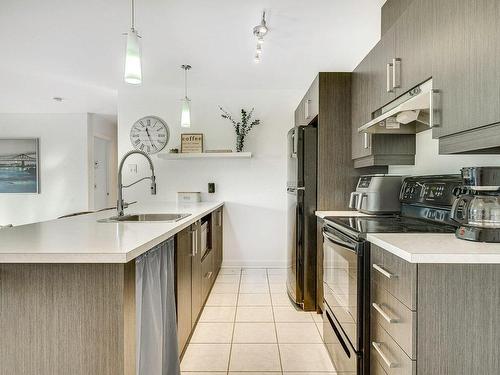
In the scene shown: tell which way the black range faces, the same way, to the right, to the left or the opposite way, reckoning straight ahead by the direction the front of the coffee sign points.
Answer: to the right

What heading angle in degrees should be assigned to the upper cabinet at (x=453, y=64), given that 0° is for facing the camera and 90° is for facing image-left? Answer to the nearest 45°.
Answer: approximately 45°

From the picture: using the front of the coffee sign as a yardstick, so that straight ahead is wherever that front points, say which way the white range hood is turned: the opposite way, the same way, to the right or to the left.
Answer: to the right

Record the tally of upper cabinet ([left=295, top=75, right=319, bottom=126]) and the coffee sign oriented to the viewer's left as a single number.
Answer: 1

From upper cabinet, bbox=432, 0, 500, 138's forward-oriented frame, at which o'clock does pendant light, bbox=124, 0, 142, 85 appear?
The pendant light is roughly at 1 o'clock from the upper cabinet.

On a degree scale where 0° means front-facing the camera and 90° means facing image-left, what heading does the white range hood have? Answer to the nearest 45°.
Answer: approximately 45°

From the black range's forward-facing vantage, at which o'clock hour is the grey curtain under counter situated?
The grey curtain under counter is roughly at 12 o'clock from the black range.

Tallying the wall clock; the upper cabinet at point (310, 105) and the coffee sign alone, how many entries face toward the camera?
2

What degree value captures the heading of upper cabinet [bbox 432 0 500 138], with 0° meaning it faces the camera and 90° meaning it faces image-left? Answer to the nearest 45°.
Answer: approximately 45°

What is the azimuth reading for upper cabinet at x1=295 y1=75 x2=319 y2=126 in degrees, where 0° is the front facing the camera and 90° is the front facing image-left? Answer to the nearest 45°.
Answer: approximately 90°

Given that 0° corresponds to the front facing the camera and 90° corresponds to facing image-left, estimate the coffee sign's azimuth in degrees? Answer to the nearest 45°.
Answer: approximately 0°

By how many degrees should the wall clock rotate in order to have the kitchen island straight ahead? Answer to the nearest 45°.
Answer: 0° — it already faces it

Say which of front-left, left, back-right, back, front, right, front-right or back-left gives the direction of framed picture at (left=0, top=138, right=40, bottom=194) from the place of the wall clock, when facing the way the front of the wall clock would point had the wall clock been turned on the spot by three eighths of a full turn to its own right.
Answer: front
